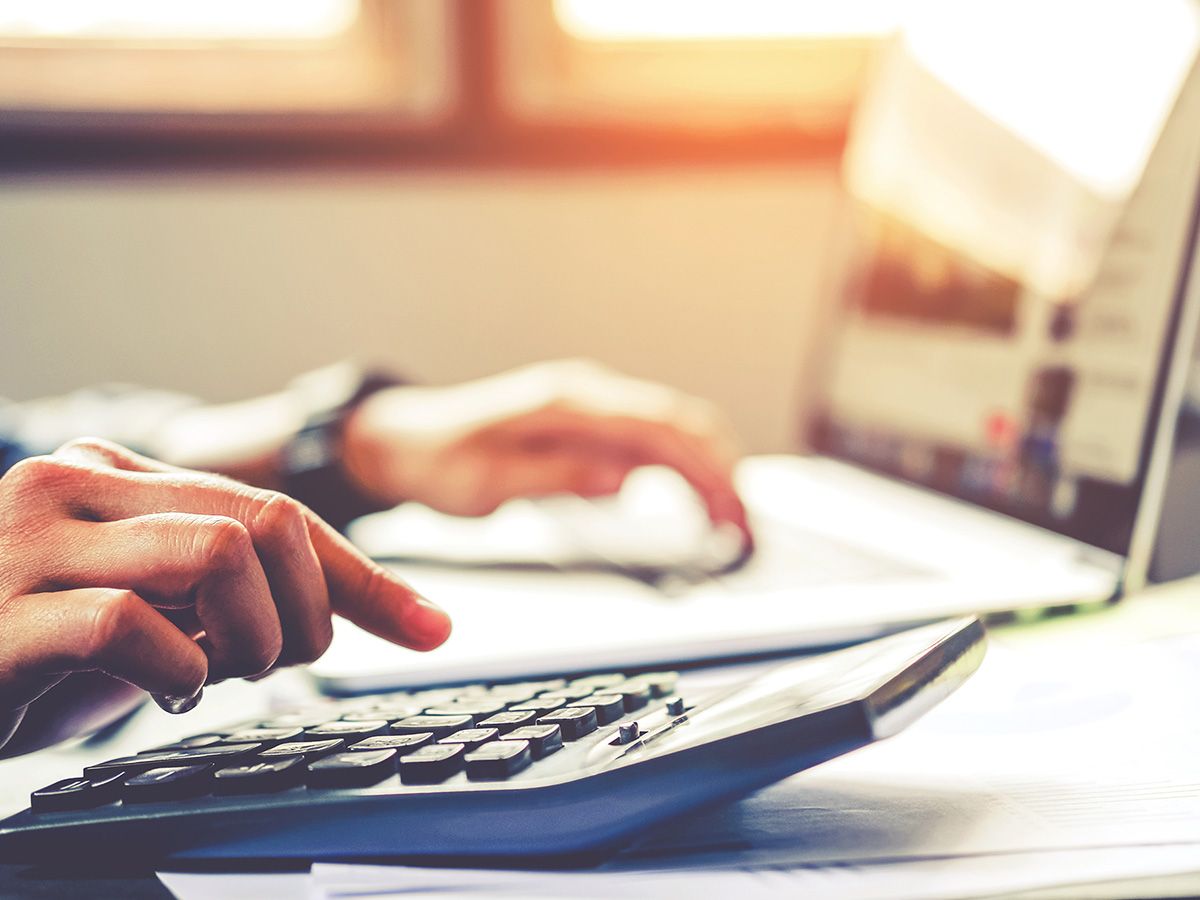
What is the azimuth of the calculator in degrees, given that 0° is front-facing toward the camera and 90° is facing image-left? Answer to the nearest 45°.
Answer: approximately 45°

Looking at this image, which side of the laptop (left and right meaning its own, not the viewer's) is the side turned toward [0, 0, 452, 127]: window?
right

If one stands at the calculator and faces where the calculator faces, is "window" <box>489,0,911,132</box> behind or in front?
behind
